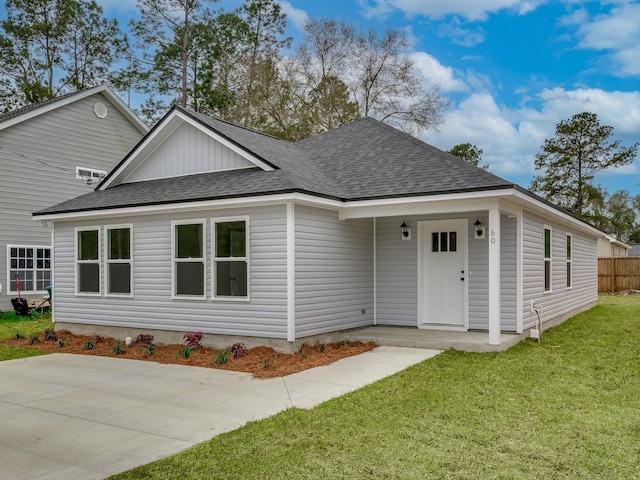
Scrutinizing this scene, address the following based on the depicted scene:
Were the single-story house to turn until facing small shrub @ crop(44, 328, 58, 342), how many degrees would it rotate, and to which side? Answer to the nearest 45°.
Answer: approximately 45° to its right

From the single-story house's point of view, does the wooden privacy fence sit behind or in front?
behind

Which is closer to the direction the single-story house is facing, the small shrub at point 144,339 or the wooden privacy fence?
the small shrub

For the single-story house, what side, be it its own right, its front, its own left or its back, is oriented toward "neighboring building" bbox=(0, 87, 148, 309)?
right

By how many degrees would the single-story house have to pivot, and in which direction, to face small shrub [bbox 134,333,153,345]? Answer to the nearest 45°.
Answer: approximately 45° to its right

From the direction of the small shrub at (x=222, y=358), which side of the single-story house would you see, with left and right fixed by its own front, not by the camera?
front

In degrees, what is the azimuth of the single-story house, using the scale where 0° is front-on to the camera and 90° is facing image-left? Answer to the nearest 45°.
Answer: approximately 45°

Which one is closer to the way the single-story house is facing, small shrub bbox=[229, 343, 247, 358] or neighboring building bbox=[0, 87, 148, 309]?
the small shrub

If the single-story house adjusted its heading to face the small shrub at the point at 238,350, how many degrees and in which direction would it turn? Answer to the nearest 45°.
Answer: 0° — it already faces it
